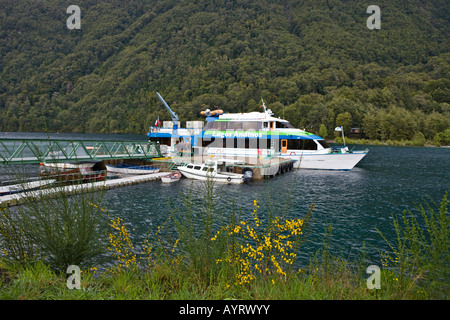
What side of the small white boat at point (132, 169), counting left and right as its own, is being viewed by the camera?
left

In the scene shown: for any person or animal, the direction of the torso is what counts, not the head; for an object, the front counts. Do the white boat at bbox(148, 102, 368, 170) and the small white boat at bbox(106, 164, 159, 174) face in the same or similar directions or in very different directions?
very different directions

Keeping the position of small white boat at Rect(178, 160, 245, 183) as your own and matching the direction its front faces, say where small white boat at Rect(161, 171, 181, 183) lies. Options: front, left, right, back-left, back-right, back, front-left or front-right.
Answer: front

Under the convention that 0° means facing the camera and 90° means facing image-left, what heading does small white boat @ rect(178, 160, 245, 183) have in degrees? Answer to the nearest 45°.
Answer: approximately 90°

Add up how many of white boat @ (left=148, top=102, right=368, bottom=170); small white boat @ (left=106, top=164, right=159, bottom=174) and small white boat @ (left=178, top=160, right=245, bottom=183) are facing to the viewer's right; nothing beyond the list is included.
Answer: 1

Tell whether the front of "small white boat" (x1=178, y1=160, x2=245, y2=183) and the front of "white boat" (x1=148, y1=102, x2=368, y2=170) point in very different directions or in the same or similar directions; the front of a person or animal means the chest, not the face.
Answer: very different directions

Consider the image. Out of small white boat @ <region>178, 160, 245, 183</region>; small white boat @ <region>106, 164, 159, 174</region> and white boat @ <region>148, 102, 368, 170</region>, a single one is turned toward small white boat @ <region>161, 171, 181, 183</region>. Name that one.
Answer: small white boat @ <region>178, 160, 245, 183</region>

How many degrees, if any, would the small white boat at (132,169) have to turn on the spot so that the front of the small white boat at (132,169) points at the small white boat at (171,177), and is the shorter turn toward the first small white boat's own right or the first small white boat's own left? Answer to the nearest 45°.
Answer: approximately 135° to the first small white boat's own left

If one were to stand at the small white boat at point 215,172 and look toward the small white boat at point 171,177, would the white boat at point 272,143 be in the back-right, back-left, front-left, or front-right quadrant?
back-right

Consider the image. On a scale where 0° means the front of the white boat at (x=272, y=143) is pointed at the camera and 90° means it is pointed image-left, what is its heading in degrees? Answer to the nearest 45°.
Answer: approximately 270°

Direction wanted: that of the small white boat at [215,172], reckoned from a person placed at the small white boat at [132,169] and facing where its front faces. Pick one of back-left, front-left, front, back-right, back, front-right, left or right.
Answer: back-left

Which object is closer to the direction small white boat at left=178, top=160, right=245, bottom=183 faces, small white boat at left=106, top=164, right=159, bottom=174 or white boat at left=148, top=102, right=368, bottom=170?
the small white boat

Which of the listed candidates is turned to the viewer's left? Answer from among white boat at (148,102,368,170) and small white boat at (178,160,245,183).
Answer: the small white boat
